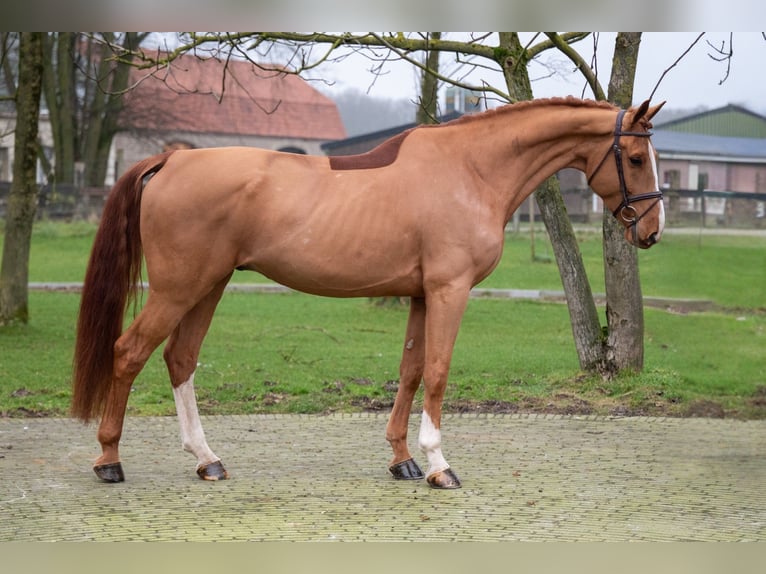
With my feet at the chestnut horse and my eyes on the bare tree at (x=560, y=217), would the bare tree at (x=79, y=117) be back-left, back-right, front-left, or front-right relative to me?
front-left

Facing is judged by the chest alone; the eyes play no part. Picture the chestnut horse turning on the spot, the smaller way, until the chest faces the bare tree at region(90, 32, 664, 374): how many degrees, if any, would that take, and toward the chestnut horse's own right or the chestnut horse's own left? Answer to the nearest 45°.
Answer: approximately 45° to the chestnut horse's own left

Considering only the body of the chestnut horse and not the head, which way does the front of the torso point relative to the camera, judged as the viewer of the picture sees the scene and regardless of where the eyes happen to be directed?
to the viewer's right

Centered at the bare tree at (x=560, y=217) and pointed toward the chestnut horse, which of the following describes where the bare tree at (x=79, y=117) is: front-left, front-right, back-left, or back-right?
back-right

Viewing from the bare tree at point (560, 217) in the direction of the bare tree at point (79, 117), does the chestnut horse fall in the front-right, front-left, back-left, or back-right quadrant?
back-left

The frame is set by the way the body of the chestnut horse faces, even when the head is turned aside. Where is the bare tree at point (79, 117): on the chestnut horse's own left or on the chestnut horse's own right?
on the chestnut horse's own left

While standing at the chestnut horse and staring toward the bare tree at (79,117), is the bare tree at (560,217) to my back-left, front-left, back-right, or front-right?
front-right
